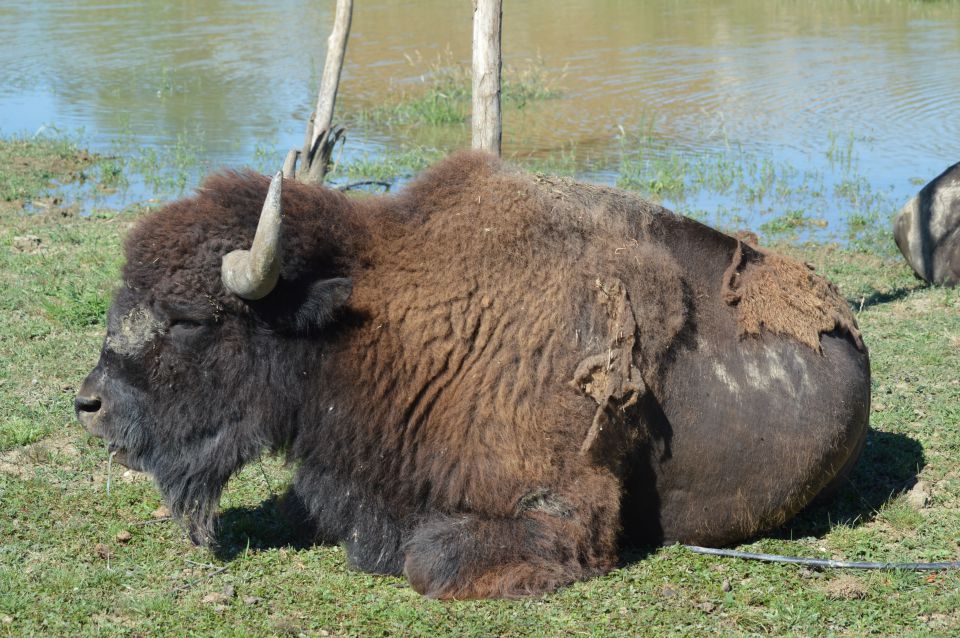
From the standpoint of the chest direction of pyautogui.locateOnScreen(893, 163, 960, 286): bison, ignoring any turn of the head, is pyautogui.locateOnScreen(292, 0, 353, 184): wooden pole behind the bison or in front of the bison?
behind

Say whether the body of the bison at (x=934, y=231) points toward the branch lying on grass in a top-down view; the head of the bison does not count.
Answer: no

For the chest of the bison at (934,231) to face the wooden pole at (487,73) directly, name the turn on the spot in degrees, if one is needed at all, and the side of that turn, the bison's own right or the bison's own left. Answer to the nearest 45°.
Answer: approximately 135° to the bison's own left

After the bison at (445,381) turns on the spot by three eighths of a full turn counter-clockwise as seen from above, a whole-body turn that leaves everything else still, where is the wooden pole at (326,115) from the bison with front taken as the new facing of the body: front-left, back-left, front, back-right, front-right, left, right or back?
back-left

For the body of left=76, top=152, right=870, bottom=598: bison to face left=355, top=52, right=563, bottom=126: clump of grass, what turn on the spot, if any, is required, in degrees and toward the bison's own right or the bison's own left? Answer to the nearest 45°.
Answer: approximately 90° to the bison's own right

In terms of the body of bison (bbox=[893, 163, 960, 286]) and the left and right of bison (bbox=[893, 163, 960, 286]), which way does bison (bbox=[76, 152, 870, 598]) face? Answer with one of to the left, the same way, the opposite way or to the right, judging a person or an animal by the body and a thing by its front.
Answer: the opposite way

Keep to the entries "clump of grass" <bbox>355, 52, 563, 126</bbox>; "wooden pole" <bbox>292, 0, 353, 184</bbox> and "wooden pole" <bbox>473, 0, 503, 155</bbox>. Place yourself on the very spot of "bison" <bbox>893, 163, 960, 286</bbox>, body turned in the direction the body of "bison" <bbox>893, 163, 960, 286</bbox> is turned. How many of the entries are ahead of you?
0

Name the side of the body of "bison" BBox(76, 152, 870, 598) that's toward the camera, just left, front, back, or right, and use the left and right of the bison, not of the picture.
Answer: left

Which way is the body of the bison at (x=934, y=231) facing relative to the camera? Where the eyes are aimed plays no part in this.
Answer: to the viewer's right

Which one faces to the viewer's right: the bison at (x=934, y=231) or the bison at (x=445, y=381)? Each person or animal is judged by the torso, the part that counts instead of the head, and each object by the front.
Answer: the bison at (x=934, y=231)

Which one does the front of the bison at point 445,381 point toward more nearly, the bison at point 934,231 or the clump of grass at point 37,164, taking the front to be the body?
the clump of grass

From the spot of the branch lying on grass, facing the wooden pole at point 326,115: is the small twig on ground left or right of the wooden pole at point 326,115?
left

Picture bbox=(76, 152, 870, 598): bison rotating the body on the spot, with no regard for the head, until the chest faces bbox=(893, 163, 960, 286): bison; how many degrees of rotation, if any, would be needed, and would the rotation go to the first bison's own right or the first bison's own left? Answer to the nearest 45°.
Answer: approximately 135° to the first bison's own right

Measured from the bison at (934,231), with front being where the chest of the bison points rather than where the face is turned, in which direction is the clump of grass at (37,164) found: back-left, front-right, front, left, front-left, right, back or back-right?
back

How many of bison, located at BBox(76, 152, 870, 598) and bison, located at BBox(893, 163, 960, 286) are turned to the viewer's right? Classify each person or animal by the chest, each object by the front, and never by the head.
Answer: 1
